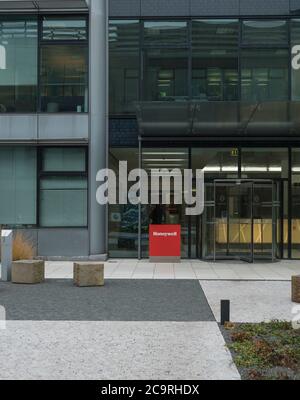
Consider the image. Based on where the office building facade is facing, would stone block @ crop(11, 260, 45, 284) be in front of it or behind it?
in front

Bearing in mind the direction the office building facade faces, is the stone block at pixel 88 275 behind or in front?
in front

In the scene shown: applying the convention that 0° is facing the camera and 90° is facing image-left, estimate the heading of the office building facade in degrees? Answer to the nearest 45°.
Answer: approximately 0°
